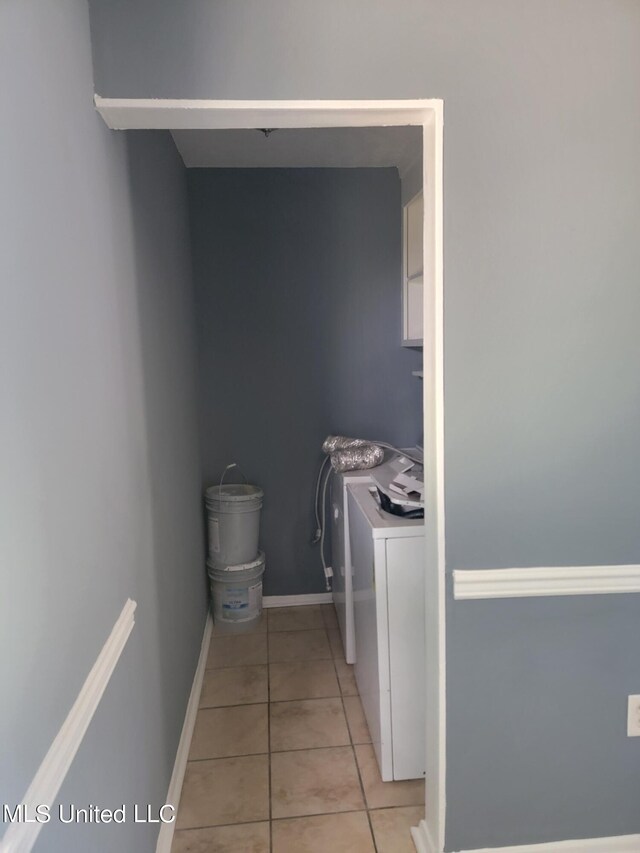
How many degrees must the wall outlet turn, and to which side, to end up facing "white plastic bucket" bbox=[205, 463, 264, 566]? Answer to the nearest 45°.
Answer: approximately 90° to its right

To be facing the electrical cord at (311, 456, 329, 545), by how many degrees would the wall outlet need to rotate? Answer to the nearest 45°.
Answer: approximately 135° to its right

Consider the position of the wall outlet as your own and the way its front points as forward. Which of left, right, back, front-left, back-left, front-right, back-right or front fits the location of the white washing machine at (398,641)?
right

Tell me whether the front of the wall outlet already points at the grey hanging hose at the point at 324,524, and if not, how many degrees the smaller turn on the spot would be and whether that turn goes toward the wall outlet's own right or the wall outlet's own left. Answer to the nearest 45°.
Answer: approximately 135° to the wall outlet's own right

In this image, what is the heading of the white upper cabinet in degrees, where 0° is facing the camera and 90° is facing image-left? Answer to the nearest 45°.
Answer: approximately 90°

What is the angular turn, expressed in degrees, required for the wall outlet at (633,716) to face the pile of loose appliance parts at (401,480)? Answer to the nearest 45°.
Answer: approximately 135° to its right
